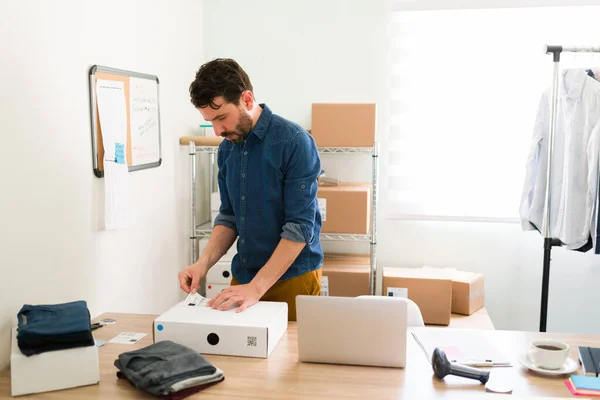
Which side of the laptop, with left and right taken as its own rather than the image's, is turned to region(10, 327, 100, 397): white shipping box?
left

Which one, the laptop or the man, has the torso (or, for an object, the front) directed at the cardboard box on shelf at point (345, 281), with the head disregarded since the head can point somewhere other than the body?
the laptop

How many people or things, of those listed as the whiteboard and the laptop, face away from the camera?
1

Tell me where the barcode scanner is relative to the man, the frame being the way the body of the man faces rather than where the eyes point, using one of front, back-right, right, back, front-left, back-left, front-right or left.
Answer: left

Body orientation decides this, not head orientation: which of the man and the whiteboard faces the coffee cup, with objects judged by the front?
the whiteboard

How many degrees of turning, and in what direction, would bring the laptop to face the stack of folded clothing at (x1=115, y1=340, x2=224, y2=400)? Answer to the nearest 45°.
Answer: approximately 90° to its left

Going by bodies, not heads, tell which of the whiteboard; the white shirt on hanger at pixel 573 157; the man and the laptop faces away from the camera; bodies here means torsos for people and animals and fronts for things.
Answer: the laptop

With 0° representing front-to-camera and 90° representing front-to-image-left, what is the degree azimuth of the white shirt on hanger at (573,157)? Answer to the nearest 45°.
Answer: approximately 45°

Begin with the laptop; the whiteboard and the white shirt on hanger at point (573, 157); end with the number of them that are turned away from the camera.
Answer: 1

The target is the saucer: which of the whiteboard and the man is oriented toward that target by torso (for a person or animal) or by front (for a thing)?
the whiteboard

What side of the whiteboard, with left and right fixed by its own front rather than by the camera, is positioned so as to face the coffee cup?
front

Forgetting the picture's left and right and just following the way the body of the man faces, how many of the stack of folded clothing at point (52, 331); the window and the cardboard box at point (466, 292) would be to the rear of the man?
2

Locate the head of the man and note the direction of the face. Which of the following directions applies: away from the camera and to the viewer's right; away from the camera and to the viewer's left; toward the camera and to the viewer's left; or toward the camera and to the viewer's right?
toward the camera and to the viewer's left

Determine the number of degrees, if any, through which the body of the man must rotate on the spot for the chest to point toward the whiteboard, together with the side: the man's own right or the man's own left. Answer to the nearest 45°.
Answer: approximately 90° to the man's own right

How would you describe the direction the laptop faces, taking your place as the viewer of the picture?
facing away from the viewer

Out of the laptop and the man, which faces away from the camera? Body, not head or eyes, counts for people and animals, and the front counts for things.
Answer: the laptop

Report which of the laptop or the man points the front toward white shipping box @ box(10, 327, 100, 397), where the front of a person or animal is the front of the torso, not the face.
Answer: the man
